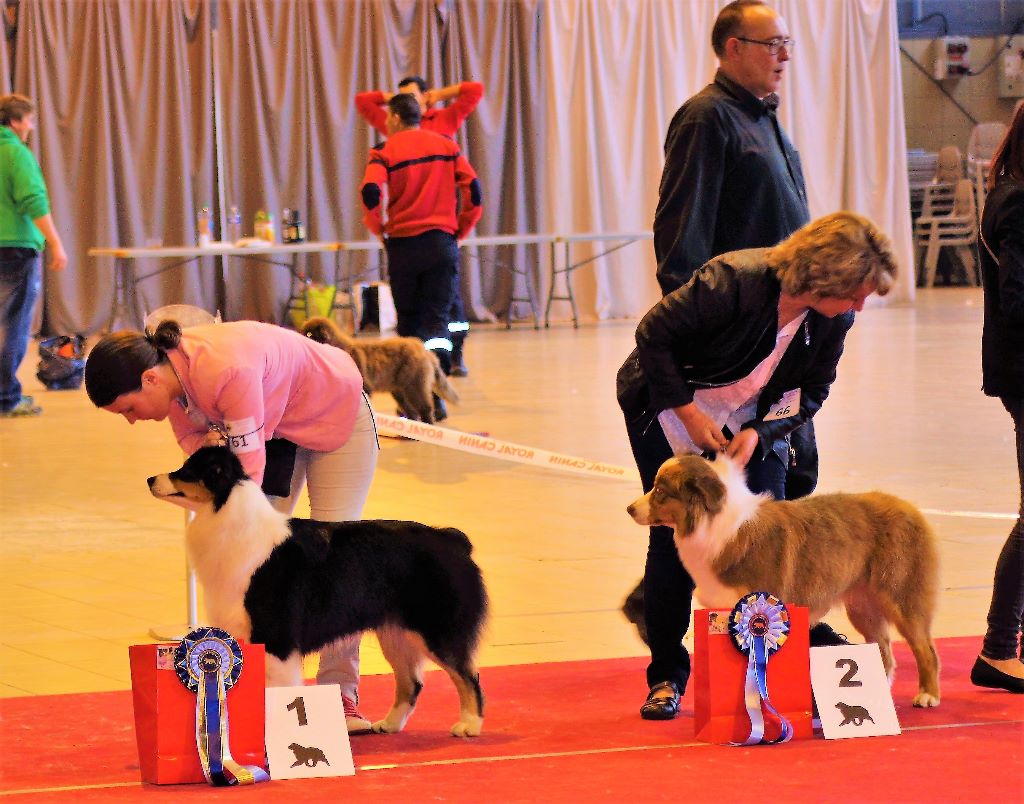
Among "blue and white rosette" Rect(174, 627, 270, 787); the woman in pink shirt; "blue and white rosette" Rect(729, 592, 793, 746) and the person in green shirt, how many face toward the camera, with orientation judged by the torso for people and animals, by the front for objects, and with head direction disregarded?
2

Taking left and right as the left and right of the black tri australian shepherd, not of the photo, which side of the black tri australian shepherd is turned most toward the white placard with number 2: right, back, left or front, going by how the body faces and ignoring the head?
back

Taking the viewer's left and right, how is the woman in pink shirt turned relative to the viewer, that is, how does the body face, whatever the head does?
facing to the left of the viewer

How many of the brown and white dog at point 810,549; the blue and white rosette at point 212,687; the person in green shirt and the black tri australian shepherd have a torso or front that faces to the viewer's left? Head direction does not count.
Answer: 2

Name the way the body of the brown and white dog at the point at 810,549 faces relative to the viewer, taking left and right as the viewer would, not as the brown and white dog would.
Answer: facing to the left of the viewer

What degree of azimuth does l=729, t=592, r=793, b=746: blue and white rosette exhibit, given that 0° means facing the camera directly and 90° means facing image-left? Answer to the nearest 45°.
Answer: approximately 0°

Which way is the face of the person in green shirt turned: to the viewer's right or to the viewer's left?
to the viewer's right
